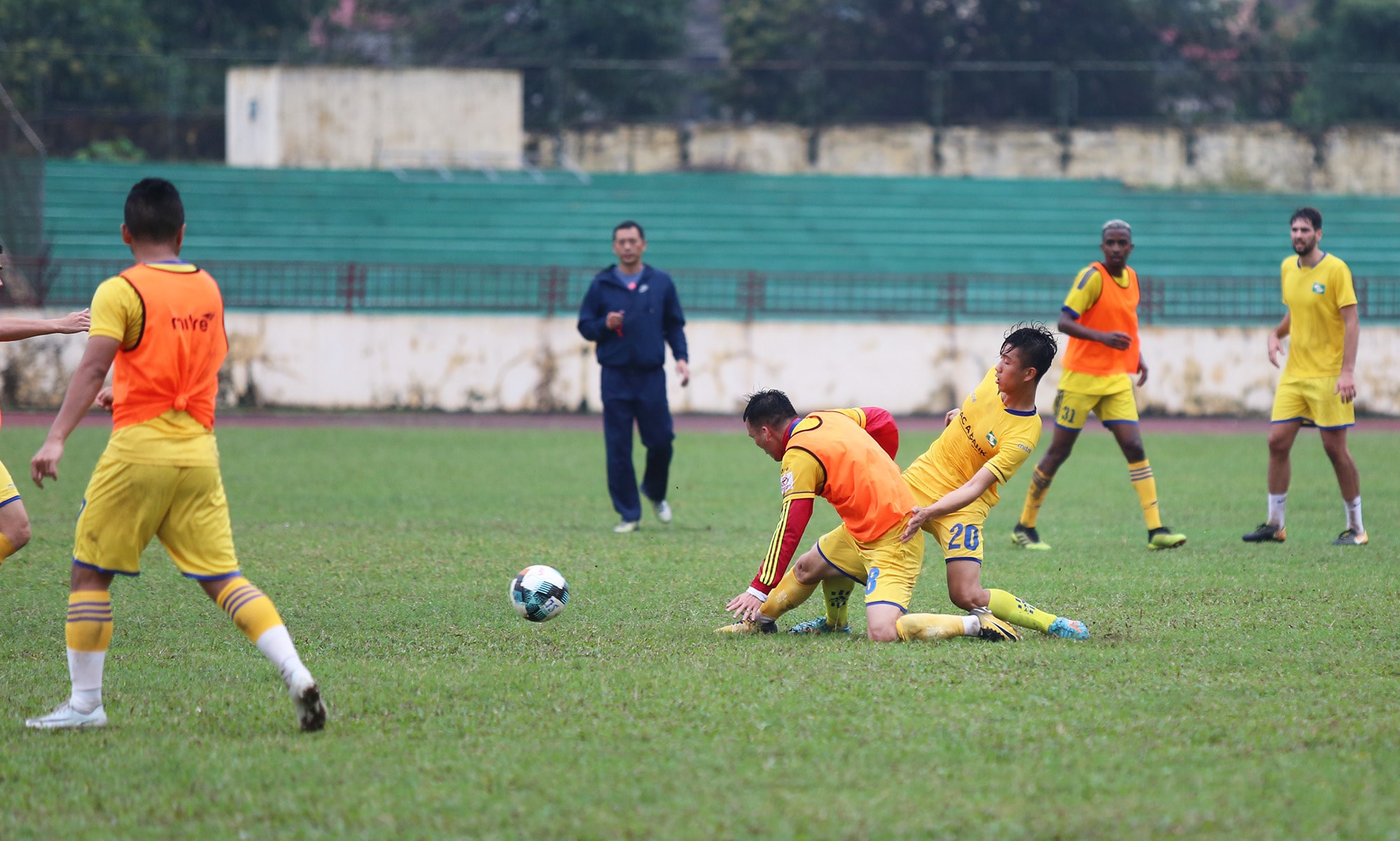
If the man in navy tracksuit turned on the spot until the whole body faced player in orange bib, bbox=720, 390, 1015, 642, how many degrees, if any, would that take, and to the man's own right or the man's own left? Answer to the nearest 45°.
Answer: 0° — they already face them

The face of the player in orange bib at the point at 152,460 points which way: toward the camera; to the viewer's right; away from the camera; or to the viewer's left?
away from the camera

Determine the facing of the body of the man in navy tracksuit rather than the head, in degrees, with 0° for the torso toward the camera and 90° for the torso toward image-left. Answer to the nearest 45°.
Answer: approximately 0°

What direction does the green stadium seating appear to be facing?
toward the camera

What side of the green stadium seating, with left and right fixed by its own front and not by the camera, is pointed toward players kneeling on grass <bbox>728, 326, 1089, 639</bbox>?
front

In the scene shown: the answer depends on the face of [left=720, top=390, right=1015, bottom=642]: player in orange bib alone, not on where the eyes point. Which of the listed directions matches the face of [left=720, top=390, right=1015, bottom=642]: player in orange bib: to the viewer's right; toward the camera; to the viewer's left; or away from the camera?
to the viewer's left

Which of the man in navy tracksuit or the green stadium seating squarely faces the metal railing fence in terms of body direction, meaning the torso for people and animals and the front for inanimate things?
the green stadium seating

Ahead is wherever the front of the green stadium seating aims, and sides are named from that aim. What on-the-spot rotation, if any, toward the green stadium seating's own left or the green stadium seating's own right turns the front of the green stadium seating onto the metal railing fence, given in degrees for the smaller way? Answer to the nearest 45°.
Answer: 0° — it already faces it

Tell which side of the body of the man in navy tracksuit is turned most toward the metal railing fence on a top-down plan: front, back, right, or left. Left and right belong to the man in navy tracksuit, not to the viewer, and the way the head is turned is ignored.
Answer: back

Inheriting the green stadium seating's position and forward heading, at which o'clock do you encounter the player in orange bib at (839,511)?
The player in orange bib is roughly at 12 o'clock from the green stadium seating.

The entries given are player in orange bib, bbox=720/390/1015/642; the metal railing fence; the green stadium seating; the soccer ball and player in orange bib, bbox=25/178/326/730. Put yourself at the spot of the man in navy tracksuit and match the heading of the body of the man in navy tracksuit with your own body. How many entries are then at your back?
2

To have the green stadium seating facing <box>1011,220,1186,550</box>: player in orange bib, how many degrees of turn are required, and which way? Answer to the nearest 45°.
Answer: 0° — it already faces them

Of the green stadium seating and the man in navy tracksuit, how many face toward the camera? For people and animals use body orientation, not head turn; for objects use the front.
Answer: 2

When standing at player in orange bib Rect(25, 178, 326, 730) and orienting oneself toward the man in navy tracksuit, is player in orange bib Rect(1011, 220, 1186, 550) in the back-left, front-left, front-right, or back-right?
front-right

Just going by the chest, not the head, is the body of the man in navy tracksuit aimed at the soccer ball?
yes

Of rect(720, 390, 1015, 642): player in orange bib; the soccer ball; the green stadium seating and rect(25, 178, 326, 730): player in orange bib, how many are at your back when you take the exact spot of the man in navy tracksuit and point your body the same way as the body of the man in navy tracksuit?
1
